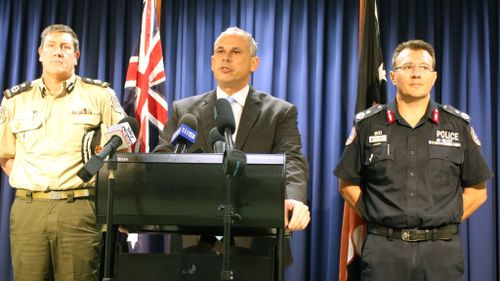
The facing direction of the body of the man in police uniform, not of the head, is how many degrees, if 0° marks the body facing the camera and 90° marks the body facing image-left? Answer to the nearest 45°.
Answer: approximately 0°

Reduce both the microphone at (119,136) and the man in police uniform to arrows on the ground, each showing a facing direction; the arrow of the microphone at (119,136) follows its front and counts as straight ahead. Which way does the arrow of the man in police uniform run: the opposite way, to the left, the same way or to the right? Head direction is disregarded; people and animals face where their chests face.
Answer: the opposite way

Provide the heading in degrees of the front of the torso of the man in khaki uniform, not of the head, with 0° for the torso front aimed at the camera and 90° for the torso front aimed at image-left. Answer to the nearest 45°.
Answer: approximately 0°

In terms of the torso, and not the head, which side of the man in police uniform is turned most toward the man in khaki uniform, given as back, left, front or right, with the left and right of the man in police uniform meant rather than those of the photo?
right

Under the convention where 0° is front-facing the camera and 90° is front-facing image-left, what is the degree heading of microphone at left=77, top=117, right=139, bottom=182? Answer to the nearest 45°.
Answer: approximately 225°

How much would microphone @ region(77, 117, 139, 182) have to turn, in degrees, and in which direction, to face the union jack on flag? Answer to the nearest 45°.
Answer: approximately 45° to its left

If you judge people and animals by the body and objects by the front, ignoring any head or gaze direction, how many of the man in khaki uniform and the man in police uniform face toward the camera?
2
